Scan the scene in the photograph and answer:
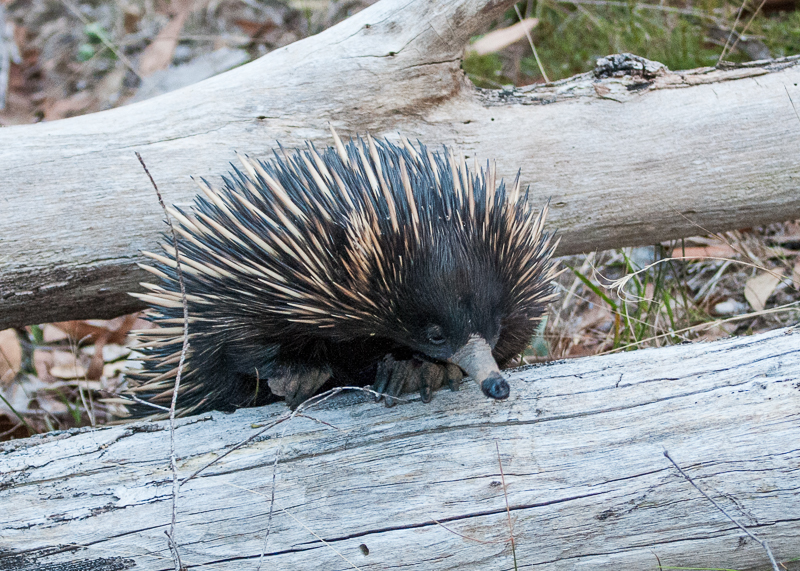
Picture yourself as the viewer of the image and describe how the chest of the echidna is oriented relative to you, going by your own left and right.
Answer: facing the viewer and to the right of the viewer

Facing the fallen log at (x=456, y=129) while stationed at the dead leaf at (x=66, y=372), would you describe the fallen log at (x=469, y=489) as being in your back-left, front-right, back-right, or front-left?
front-right

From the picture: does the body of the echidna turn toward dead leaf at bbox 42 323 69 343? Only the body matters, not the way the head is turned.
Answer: no

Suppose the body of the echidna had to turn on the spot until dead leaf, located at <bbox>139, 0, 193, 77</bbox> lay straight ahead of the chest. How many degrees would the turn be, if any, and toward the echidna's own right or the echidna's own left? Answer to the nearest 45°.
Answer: approximately 135° to the echidna's own left

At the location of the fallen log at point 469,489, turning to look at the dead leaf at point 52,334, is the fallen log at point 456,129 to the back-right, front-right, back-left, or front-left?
front-right

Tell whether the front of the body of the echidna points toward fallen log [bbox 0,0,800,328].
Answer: no

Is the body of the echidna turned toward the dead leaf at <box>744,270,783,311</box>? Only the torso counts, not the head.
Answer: no

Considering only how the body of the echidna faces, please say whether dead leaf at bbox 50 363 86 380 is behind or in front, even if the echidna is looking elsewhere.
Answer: behind

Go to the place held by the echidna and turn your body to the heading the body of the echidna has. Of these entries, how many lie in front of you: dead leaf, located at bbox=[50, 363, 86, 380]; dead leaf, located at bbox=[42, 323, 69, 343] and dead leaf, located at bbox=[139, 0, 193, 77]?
0
